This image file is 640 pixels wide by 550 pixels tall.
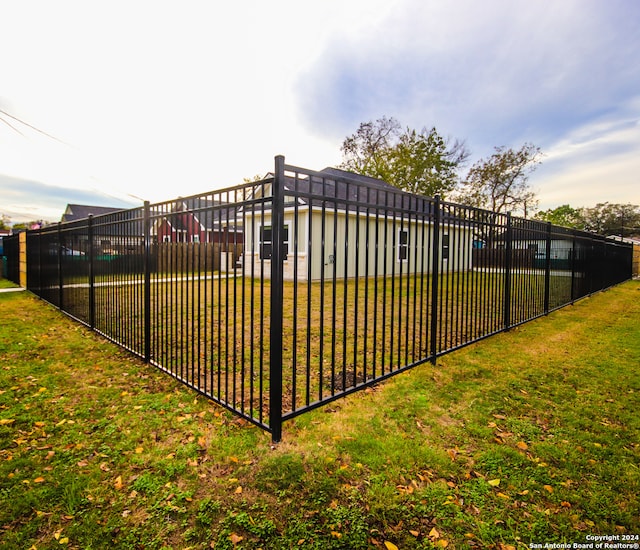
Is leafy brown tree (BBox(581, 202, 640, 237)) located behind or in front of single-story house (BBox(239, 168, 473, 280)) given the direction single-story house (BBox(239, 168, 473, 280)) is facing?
behind

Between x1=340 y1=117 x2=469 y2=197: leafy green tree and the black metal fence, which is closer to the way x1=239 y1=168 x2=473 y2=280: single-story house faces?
the black metal fence

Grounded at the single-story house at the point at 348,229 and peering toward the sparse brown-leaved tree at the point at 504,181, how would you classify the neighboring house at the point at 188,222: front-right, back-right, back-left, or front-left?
back-left

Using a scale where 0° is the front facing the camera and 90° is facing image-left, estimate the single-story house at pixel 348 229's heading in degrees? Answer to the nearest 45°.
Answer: approximately 45°

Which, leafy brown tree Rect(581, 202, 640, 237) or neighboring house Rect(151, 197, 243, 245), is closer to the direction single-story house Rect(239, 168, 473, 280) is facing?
the neighboring house

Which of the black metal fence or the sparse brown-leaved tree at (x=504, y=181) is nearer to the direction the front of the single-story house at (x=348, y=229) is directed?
the black metal fence

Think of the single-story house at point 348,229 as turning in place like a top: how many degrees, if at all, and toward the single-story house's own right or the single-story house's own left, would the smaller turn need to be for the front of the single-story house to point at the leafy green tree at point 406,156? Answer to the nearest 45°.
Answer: approximately 135° to the single-story house's own right

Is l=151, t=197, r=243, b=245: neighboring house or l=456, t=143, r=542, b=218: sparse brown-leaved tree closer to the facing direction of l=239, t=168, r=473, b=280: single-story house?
the neighboring house

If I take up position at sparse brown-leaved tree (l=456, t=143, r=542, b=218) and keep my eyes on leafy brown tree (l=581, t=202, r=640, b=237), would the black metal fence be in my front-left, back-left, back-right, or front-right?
back-right
